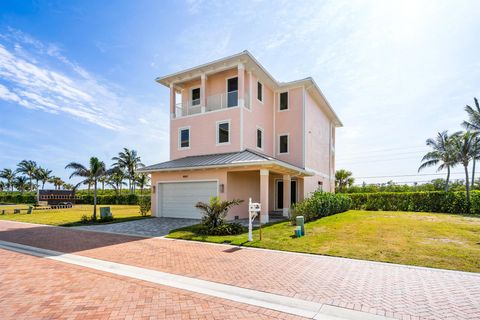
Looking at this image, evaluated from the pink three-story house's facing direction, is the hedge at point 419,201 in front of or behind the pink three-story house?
behind

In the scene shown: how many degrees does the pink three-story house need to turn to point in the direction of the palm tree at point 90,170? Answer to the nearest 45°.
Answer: approximately 45° to its right

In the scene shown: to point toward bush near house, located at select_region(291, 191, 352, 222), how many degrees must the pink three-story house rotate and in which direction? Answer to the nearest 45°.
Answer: approximately 90° to its left

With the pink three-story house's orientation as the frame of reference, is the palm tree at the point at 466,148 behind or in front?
behind

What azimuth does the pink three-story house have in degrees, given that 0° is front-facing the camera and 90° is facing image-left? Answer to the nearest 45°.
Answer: approximately 45°

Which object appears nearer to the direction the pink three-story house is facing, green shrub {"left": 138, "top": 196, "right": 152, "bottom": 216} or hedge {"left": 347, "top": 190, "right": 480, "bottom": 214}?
the green shrub
